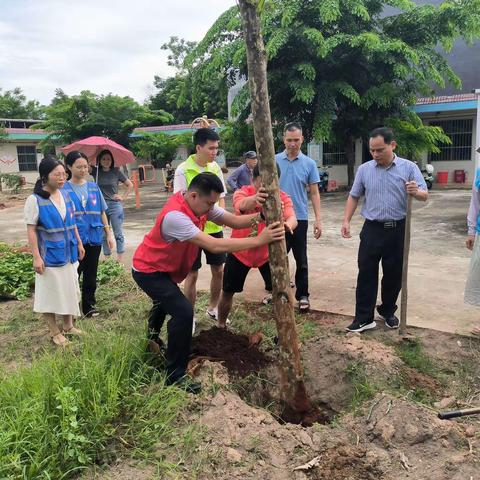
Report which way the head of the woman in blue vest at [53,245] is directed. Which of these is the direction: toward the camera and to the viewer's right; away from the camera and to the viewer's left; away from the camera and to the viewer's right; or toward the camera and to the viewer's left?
toward the camera and to the viewer's right

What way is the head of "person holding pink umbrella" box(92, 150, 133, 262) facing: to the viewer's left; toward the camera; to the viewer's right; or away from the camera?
toward the camera

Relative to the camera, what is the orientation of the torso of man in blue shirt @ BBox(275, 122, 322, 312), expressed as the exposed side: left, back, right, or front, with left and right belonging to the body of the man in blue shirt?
front

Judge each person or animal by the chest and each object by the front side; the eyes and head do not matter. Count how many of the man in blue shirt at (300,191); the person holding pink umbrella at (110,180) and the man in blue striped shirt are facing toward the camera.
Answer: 3

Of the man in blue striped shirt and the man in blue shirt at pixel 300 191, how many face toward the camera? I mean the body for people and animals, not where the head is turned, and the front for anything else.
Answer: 2

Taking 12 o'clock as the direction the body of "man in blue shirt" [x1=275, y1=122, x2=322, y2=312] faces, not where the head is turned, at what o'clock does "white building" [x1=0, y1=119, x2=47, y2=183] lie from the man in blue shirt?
The white building is roughly at 5 o'clock from the man in blue shirt.

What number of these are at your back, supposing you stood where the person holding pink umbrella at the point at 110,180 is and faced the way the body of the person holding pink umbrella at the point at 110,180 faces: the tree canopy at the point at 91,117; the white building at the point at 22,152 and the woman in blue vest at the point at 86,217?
2

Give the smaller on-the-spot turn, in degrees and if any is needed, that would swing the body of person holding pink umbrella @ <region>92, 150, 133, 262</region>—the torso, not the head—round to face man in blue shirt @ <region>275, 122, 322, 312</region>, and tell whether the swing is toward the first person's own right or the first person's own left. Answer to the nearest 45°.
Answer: approximately 45° to the first person's own left

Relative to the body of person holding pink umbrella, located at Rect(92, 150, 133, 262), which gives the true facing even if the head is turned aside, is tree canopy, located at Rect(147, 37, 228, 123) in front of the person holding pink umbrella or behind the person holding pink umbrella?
behind

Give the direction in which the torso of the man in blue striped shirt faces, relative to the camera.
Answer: toward the camera

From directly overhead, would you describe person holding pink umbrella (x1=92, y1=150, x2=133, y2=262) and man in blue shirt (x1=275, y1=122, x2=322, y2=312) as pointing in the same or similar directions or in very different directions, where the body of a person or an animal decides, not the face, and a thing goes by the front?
same or similar directions

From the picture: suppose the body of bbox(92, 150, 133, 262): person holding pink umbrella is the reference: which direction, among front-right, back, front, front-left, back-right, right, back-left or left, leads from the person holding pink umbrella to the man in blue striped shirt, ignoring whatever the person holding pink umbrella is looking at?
front-left

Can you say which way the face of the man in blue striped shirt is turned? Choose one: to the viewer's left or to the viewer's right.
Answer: to the viewer's left
